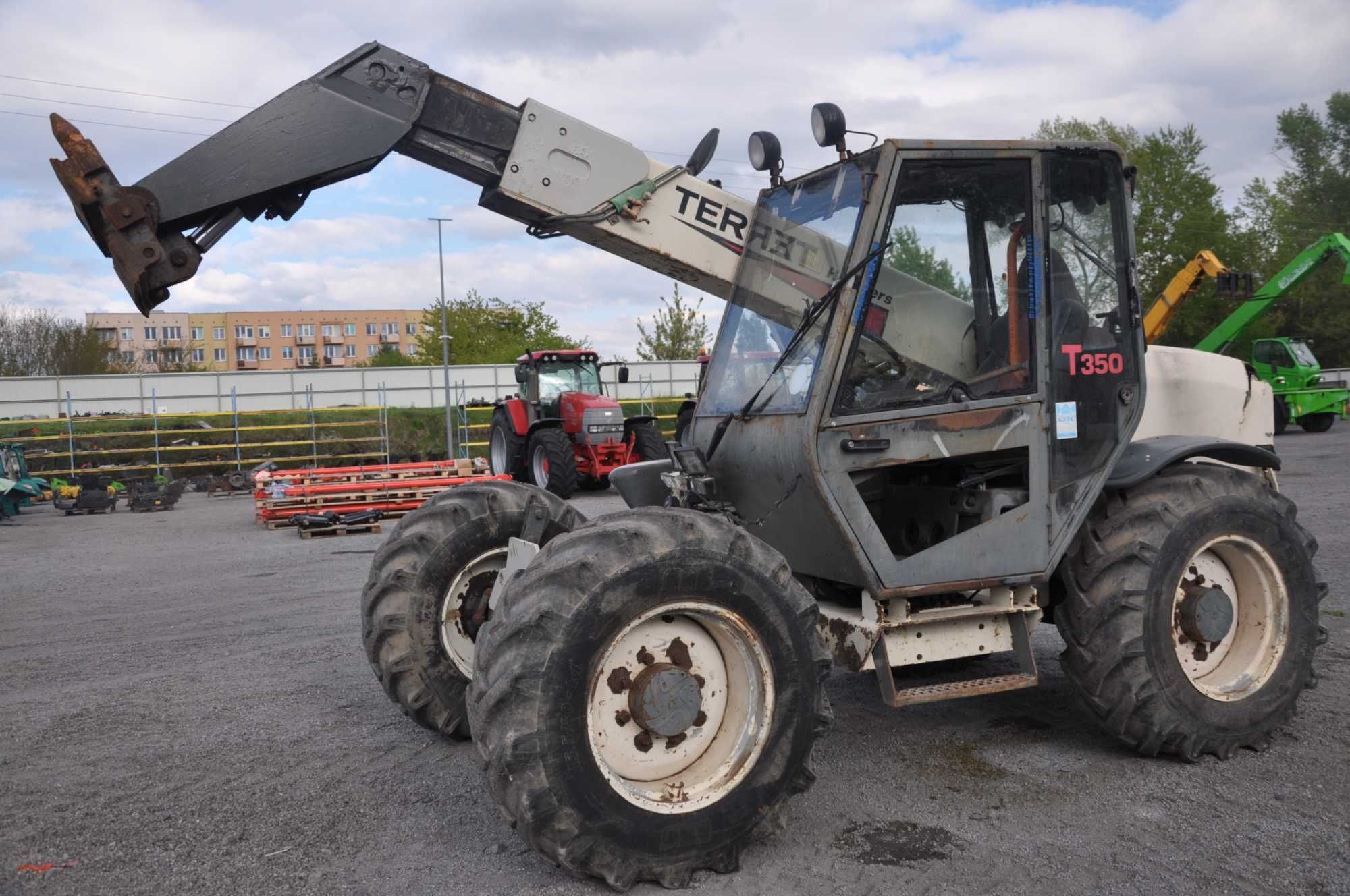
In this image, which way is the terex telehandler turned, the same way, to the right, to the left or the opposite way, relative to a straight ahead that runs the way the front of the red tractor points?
to the right

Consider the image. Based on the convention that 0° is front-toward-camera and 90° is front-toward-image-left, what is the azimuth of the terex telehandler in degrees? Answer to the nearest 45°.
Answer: approximately 45°

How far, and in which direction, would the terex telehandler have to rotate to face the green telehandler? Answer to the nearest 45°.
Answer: approximately 180°

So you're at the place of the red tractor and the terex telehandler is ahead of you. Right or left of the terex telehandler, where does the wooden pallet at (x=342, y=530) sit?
right

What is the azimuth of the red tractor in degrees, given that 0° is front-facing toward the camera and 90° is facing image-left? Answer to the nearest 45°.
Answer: approximately 315°

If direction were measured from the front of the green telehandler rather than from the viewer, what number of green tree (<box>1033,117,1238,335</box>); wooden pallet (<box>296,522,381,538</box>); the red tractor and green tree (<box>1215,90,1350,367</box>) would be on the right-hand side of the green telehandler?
2

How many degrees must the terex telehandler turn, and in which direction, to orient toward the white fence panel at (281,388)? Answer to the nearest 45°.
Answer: approximately 90° to its right

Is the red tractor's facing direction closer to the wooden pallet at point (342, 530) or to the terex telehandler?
the terex telehandler

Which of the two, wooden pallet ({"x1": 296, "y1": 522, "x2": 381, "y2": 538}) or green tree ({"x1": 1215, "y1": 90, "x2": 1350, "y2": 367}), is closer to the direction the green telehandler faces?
the wooden pallet

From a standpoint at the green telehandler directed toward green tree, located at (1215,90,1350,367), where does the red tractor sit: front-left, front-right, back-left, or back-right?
back-left

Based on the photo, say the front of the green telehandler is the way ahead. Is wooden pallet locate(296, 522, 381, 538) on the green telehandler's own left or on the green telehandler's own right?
on the green telehandler's own right

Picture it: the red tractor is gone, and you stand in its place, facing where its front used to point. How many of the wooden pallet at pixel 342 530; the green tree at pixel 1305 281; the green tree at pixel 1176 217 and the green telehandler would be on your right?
1

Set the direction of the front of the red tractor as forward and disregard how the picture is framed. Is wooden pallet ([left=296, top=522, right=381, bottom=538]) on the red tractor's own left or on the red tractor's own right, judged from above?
on the red tractor's own right

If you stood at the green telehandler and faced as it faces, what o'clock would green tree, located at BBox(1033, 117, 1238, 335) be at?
The green tree is roughly at 7 o'clock from the green telehandler.

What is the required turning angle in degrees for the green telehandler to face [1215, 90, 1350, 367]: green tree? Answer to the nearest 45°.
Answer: approximately 135° to its left
